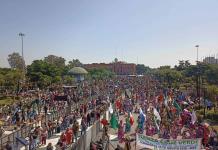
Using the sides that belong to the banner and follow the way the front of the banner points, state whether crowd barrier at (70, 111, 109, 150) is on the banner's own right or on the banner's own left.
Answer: on the banner's own right

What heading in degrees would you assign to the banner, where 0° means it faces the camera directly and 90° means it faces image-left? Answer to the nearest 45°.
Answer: approximately 0°
